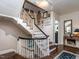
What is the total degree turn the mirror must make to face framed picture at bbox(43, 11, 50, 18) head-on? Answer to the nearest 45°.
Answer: approximately 90° to its right

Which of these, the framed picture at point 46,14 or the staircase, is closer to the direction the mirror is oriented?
the staircase

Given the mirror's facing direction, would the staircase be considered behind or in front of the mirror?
in front
